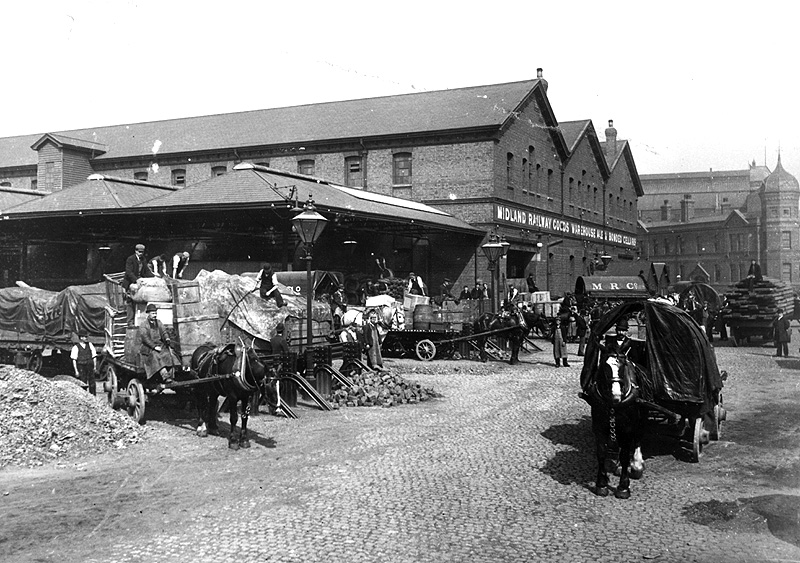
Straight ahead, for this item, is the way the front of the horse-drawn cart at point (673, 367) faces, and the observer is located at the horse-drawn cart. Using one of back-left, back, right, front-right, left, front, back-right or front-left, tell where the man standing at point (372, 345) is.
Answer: right

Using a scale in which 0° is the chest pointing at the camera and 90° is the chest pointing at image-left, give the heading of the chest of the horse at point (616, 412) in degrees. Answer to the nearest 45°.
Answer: approximately 0°

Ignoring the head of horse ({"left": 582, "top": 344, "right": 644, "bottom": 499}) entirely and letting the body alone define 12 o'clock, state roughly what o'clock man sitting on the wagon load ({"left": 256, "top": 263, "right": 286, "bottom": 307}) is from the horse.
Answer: The man sitting on the wagon load is roughly at 4 o'clock from the horse.

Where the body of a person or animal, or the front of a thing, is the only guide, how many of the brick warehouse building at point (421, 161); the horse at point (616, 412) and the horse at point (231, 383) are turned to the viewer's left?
0

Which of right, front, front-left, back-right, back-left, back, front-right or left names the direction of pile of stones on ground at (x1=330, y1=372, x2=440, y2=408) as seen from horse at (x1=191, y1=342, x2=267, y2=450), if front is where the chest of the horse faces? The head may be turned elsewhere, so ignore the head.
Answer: left

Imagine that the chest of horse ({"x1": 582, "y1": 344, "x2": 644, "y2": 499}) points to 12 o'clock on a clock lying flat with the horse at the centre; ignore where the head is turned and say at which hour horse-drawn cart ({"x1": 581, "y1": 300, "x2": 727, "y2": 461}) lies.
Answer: The horse-drawn cart is roughly at 7 o'clock from the horse.

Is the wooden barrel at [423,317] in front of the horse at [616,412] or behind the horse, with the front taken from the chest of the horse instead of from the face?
behind

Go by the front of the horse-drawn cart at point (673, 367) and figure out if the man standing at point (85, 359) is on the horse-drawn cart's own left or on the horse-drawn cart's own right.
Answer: on the horse-drawn cart's own right

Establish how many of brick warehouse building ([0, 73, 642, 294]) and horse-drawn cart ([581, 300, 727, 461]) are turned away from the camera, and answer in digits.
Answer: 0

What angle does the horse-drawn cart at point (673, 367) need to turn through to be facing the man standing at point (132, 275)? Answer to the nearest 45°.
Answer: approximately 45° to its right

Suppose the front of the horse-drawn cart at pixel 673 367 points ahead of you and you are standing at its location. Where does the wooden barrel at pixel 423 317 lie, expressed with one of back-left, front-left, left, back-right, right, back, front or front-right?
right

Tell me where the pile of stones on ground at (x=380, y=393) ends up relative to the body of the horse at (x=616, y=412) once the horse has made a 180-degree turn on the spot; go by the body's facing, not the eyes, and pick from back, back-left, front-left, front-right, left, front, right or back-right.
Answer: front-left

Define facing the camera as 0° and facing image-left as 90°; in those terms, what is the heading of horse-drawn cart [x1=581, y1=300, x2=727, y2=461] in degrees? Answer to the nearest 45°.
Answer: approximately 45°

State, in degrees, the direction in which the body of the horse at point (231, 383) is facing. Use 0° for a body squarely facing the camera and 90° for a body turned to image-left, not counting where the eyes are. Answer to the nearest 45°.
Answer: approximately 315°
